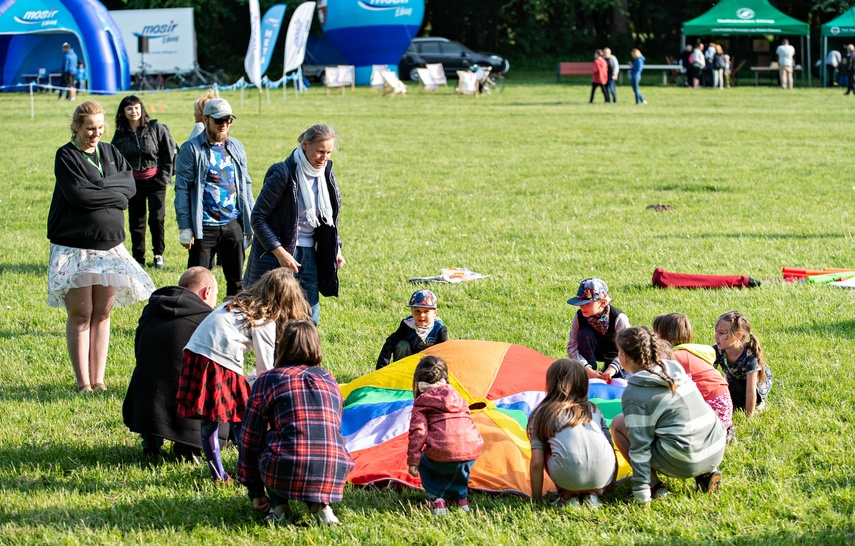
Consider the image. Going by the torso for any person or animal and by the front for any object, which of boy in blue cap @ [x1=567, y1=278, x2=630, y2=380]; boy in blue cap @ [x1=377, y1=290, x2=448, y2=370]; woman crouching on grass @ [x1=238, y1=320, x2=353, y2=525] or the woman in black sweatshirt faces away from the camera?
the woman crouching on grass

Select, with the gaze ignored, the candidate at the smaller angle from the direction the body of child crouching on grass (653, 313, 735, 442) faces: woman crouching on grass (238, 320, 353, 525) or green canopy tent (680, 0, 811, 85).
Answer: the woman crouching on grass

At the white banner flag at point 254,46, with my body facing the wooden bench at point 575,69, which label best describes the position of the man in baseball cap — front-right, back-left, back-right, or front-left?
back-right

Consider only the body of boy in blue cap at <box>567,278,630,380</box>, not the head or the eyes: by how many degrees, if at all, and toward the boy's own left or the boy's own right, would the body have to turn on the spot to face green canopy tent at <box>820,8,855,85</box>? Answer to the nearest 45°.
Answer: approximately 135° to the boy's own right

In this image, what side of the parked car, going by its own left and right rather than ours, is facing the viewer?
right

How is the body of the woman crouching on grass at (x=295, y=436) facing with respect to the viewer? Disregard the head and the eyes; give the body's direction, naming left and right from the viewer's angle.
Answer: facing away from the viewer
